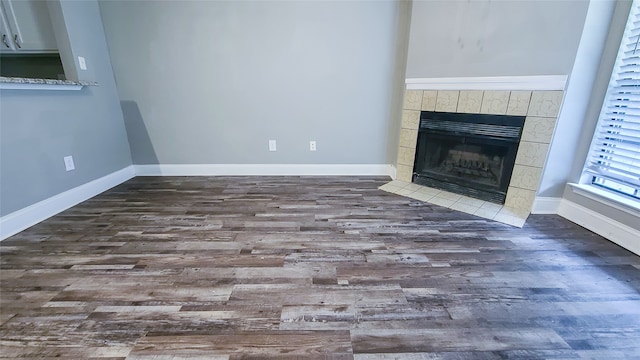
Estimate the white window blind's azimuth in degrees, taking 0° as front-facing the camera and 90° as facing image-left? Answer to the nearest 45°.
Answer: approximately 45°

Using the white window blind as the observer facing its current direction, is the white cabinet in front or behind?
in front

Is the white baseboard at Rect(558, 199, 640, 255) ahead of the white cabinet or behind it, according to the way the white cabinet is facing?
ahead

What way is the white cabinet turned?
toward the camera

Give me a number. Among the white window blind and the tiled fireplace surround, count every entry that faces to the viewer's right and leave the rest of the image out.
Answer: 0

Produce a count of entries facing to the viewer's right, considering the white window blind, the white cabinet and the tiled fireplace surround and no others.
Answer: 0

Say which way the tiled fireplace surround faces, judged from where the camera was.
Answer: facing the viewer and to the left of the viewer

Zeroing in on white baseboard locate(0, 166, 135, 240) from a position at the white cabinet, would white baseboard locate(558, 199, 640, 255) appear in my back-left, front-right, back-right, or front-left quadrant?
front-left
